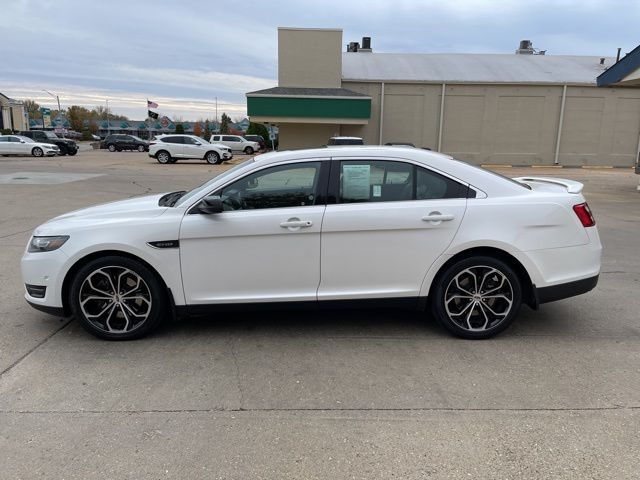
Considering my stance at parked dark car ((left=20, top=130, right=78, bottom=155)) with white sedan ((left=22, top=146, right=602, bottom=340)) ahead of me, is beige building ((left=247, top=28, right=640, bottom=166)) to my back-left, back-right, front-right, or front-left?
front-left

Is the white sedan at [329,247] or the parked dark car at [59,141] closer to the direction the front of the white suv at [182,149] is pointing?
the white sedan

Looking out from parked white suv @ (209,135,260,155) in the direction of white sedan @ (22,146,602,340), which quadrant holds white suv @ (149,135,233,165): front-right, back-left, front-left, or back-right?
front-right

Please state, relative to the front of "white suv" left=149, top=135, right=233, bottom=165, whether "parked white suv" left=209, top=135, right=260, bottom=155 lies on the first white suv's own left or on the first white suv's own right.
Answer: on the first white suv's own left

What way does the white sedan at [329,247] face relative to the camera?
to the viewer's left

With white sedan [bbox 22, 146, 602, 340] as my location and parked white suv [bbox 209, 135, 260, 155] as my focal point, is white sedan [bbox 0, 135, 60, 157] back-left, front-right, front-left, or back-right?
front-left

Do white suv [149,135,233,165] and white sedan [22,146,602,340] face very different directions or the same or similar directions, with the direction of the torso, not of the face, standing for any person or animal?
very different directions

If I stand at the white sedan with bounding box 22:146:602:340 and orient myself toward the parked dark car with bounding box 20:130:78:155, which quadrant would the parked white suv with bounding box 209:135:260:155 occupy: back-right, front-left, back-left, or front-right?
front-right

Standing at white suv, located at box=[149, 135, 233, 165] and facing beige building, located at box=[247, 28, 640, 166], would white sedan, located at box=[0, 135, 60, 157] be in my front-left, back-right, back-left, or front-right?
back-left

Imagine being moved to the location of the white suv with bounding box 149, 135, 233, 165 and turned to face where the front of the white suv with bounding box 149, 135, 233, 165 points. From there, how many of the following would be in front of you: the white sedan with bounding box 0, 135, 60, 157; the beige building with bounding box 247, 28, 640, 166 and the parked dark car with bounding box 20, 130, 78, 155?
1

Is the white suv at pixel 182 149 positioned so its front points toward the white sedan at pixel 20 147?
no

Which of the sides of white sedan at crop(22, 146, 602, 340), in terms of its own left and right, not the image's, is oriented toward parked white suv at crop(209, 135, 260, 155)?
right

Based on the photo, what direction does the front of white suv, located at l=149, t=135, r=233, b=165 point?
to the viewer's right
